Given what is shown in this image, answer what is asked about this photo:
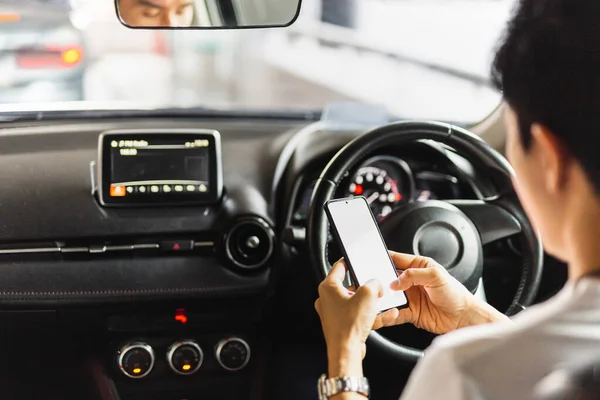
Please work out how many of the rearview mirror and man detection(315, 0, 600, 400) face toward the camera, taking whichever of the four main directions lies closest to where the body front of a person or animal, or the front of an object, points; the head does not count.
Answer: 1

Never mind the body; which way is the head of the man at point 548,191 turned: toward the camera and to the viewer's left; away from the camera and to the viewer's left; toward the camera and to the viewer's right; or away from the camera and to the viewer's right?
away from the camera and to the viewer's left

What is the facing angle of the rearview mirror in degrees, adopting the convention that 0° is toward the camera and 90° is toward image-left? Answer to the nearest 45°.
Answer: approximately 0°

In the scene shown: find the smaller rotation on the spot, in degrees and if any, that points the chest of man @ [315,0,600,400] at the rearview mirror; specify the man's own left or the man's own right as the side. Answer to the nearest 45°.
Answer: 0° — they already face it

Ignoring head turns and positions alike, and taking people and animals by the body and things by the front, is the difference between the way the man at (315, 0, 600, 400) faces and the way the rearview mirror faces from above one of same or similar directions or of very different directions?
very different directions

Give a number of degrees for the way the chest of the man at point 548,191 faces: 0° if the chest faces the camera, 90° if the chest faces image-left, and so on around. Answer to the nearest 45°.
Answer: approximately 135°
